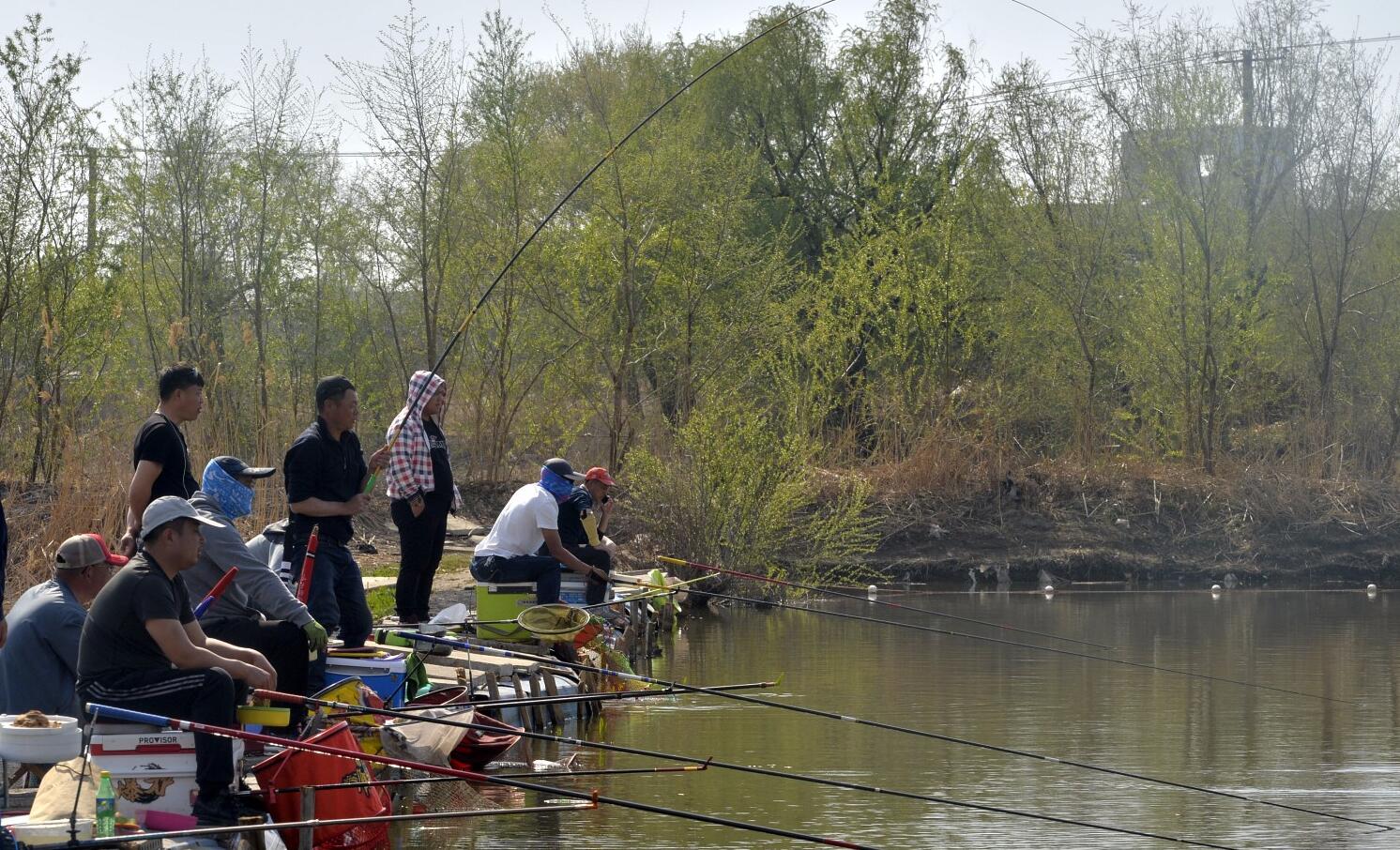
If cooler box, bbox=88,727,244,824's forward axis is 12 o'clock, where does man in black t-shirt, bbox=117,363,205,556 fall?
The man in black t-shirt is roughly at 6 o'clock from the cooler box.

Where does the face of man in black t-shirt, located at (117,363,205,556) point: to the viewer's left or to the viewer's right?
to the viewer's right

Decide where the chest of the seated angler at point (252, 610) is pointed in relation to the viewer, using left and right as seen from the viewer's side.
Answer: facing to the right of the viewer

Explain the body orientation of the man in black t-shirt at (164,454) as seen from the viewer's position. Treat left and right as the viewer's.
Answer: facing to the right of the viewer

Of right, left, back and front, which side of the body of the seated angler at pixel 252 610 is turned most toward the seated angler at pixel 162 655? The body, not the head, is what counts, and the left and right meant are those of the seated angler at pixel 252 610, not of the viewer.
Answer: right

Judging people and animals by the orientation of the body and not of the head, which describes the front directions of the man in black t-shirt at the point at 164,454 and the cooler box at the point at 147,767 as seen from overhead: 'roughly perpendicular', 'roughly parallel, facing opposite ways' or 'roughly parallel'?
roughly perpendicular

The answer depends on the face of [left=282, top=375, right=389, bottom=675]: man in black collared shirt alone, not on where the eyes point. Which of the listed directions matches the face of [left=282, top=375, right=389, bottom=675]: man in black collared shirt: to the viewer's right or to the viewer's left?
to the viewer's right

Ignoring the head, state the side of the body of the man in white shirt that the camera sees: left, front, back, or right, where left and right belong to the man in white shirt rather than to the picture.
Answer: right

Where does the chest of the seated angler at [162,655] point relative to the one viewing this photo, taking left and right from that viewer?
facing to the right of the viewer
